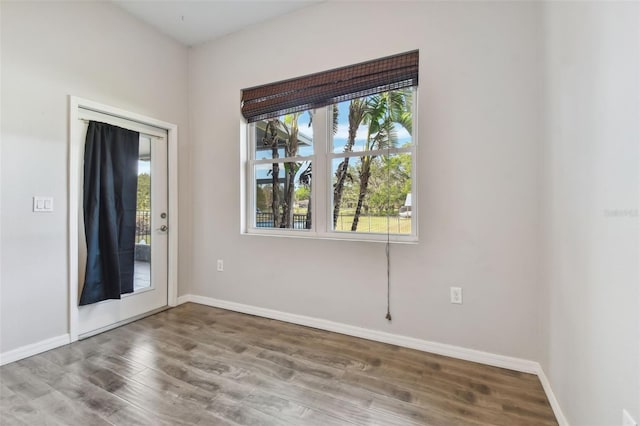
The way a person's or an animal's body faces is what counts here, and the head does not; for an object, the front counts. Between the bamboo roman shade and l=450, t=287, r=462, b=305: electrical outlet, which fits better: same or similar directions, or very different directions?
same or similar directions

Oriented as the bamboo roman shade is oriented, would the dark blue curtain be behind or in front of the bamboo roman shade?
in front

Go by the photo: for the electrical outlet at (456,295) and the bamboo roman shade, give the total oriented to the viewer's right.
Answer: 0

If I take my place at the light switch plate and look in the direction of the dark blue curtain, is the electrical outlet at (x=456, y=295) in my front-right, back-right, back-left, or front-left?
front-right

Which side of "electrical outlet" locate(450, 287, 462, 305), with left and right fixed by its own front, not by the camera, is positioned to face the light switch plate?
right

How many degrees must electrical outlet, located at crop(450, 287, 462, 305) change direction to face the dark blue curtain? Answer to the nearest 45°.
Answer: approximately 90° to its right

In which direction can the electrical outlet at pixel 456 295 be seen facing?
toward the camera

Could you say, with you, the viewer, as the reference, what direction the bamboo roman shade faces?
facing the viewer and to the left of the viewer

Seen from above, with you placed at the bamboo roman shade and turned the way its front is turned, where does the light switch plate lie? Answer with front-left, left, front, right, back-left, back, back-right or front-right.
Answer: front-right
